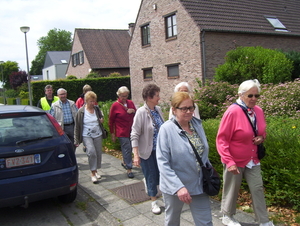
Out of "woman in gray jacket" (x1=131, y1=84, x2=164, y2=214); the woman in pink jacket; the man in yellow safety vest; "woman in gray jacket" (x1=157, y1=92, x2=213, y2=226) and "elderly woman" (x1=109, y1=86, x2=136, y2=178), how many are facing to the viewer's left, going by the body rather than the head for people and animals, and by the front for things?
0

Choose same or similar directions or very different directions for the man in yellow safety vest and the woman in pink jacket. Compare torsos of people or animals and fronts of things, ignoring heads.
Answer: same or similar directions

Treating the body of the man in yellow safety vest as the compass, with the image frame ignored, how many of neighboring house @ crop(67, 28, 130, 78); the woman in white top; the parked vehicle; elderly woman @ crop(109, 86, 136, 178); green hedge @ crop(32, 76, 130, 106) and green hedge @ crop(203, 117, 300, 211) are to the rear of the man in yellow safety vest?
2

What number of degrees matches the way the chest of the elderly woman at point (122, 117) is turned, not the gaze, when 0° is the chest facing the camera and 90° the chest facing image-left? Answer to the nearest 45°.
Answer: approximately 315°

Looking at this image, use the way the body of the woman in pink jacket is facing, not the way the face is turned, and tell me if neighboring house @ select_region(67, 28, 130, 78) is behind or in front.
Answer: behind

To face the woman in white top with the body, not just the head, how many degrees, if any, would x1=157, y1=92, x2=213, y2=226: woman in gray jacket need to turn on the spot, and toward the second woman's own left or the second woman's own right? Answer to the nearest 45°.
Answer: approximately 180°

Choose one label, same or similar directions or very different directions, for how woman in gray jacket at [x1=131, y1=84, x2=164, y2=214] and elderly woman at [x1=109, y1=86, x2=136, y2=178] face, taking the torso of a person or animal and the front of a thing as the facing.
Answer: same or similar directions

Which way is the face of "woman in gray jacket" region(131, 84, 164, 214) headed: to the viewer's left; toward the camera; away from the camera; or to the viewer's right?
to the viewer's right

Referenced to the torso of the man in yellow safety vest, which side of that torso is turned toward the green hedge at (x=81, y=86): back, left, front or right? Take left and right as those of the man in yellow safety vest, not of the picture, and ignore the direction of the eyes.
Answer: back

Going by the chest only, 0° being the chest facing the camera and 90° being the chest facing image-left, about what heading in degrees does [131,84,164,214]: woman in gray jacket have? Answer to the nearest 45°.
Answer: approximately 315°

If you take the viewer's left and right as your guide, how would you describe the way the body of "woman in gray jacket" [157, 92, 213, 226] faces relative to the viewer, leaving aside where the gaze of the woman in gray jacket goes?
facing the viewer and to the right of the viewer

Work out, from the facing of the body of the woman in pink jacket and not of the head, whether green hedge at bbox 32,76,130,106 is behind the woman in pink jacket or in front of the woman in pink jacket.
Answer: behind

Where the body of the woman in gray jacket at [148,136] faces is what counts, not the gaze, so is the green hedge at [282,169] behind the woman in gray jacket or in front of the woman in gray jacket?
in front

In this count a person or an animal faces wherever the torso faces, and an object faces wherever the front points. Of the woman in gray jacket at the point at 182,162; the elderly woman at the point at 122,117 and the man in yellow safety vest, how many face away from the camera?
0

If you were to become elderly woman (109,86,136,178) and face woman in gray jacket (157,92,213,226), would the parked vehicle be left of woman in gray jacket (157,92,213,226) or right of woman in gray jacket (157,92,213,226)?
right

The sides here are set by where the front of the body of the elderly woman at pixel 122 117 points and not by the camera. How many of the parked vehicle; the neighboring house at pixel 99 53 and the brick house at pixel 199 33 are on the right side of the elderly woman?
1

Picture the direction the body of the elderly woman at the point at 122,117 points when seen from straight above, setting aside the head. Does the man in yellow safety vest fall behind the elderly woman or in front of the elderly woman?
behind

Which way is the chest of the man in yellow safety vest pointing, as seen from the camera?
toward the camera
